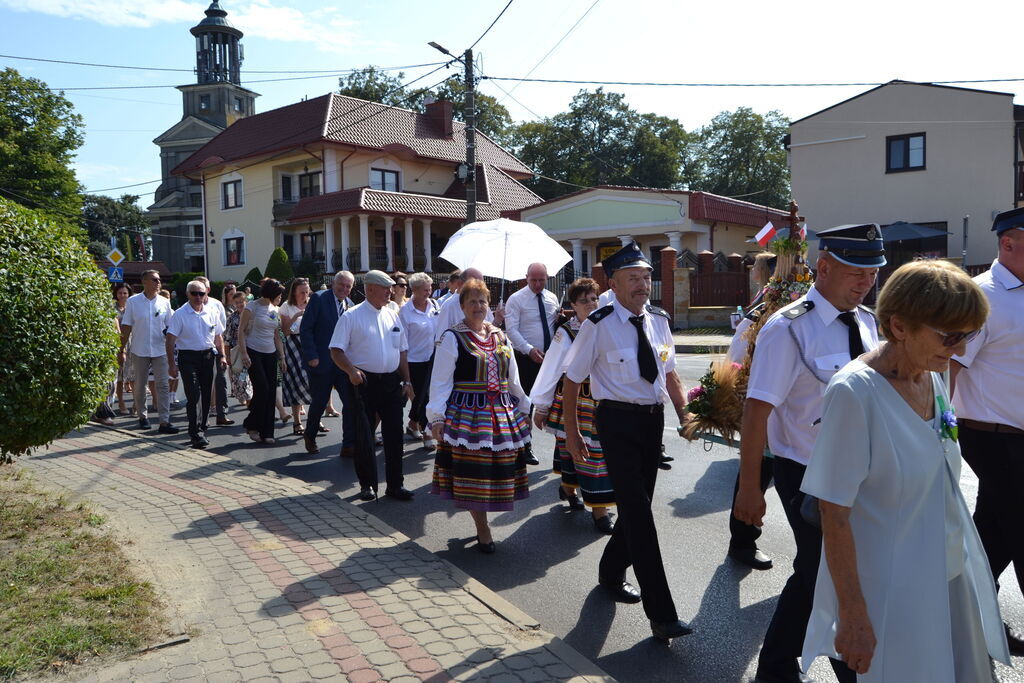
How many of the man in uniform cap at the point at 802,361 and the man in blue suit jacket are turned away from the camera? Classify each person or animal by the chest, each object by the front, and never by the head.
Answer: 0

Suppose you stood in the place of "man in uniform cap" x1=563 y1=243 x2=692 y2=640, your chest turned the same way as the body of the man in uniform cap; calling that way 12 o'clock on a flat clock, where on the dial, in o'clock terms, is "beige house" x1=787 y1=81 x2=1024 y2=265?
The beige house is roughly at 8 o'clock from the man in uniform cap.

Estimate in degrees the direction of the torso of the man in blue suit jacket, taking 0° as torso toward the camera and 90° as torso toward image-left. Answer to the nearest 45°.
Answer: approximately 315°

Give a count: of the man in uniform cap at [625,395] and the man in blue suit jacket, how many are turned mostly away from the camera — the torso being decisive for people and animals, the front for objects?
0

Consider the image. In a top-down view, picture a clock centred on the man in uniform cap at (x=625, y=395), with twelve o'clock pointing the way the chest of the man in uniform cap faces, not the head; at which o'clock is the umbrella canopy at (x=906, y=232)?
The umbrella canopy is roughly at 8 o'clock from the man in uniform cap.

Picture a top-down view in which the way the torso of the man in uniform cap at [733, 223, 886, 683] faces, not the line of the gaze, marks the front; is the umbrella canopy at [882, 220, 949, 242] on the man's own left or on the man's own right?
on the man's own left

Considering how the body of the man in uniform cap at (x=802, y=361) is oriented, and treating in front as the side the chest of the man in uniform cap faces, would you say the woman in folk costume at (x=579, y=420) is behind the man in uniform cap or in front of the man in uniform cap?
behind
